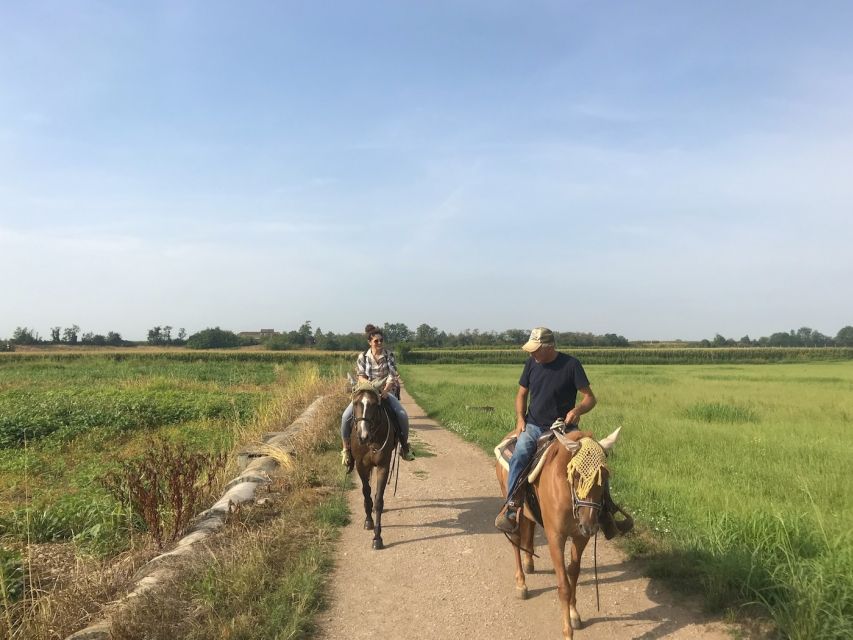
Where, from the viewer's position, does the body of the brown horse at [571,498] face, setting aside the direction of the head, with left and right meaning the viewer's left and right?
facing the viewer and to the right of the viewer

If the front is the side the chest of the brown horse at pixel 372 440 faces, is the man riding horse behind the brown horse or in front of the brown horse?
in front

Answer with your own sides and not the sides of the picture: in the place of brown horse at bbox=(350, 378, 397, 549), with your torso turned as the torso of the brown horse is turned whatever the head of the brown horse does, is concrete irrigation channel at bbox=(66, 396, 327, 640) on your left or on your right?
on your right

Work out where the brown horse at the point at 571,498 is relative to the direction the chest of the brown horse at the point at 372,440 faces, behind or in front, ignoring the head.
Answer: in front

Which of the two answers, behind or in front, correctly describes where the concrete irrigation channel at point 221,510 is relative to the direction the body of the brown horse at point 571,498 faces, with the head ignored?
behind

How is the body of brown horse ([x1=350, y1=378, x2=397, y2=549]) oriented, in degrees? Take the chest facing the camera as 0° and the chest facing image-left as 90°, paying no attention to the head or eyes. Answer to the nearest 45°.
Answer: approximately 0°

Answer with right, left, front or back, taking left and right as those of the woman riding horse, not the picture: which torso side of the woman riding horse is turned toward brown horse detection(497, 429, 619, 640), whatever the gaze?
front
